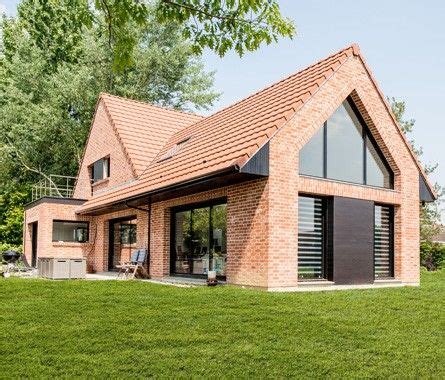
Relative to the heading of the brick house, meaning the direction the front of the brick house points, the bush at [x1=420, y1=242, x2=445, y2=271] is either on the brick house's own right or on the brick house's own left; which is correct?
on the brick house's own left
